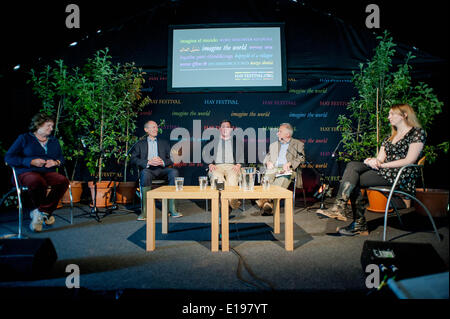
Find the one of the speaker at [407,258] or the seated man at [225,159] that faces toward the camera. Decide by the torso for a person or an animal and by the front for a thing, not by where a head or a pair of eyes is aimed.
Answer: the seated man

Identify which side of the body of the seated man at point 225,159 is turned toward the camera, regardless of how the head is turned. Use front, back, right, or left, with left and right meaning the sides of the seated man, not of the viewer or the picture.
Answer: front

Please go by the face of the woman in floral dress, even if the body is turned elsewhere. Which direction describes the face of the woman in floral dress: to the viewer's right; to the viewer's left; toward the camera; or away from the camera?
to the viewer's left

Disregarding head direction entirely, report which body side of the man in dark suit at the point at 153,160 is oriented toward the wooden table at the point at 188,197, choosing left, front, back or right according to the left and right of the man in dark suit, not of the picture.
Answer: front

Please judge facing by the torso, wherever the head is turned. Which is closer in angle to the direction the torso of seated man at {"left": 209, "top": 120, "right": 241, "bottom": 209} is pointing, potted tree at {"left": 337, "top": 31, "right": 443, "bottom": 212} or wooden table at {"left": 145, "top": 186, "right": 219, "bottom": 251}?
the wooden table

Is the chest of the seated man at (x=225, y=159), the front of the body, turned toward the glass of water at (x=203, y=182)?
yes

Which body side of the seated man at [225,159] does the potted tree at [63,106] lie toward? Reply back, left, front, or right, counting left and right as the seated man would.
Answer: right

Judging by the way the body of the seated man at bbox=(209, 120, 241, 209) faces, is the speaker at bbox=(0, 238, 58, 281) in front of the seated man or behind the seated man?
in front

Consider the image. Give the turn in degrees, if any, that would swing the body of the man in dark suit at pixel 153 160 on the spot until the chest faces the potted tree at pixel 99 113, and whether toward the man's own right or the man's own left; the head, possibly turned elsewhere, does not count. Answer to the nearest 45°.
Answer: approximately 135° to the man's own right
